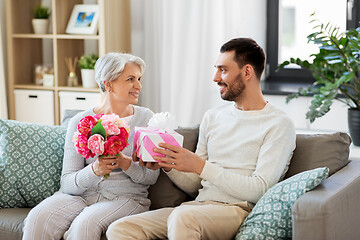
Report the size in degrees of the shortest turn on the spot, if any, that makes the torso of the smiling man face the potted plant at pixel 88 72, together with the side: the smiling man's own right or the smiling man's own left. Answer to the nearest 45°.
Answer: approximately 90° to the smiling man's own right

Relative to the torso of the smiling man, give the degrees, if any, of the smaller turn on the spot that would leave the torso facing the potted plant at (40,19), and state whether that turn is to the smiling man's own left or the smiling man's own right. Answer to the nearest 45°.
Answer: approximately 90° to the smiling man's own right

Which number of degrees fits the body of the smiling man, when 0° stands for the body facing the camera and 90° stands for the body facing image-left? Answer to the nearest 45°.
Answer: approximately 45°

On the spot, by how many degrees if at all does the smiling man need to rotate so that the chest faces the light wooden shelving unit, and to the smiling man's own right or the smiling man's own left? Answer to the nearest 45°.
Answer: approximately 90° to the smiling man's own right

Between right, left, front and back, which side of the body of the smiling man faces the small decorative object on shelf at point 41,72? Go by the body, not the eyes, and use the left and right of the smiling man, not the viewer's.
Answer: right

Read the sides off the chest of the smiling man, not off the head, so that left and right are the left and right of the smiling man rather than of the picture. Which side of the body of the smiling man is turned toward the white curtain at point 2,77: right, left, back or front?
right

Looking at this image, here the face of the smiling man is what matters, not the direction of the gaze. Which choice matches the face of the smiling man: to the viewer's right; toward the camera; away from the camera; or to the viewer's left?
to the viewer's left

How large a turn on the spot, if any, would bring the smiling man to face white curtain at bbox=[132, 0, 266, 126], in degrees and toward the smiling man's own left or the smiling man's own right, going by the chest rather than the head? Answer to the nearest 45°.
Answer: approximately 135° to the smiling man's own right

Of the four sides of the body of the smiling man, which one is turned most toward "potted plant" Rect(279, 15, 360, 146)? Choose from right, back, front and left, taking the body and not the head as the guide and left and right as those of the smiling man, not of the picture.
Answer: back

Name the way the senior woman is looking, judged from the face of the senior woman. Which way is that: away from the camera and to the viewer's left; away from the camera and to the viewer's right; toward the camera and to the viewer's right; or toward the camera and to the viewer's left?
toward the camera and to the viewer's right
